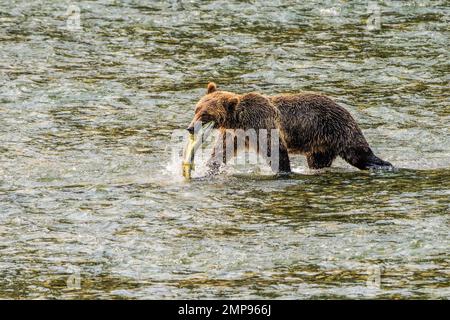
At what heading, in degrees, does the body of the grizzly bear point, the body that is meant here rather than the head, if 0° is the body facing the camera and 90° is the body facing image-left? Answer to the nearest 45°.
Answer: approximately 90°
